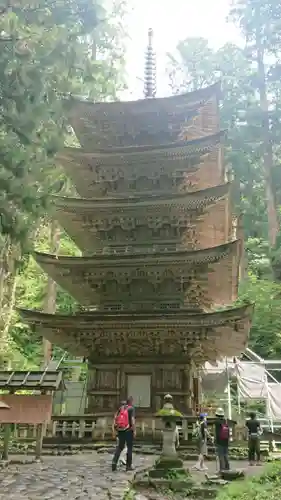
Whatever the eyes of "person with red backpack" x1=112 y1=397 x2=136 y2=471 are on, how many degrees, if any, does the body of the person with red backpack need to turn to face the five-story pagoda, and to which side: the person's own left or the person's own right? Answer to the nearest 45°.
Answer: approximately 45° to the person's own left

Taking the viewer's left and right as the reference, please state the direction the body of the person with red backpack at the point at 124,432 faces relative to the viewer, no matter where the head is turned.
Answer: facing away from the viewer and to the right of the viewer

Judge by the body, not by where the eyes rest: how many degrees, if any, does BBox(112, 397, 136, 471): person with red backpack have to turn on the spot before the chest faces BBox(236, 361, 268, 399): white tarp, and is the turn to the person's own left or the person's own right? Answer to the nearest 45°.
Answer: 0° — they already face it

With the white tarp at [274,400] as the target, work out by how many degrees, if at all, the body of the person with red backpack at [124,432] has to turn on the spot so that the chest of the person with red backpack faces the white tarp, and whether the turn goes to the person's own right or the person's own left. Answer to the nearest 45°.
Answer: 0° — they already face it
